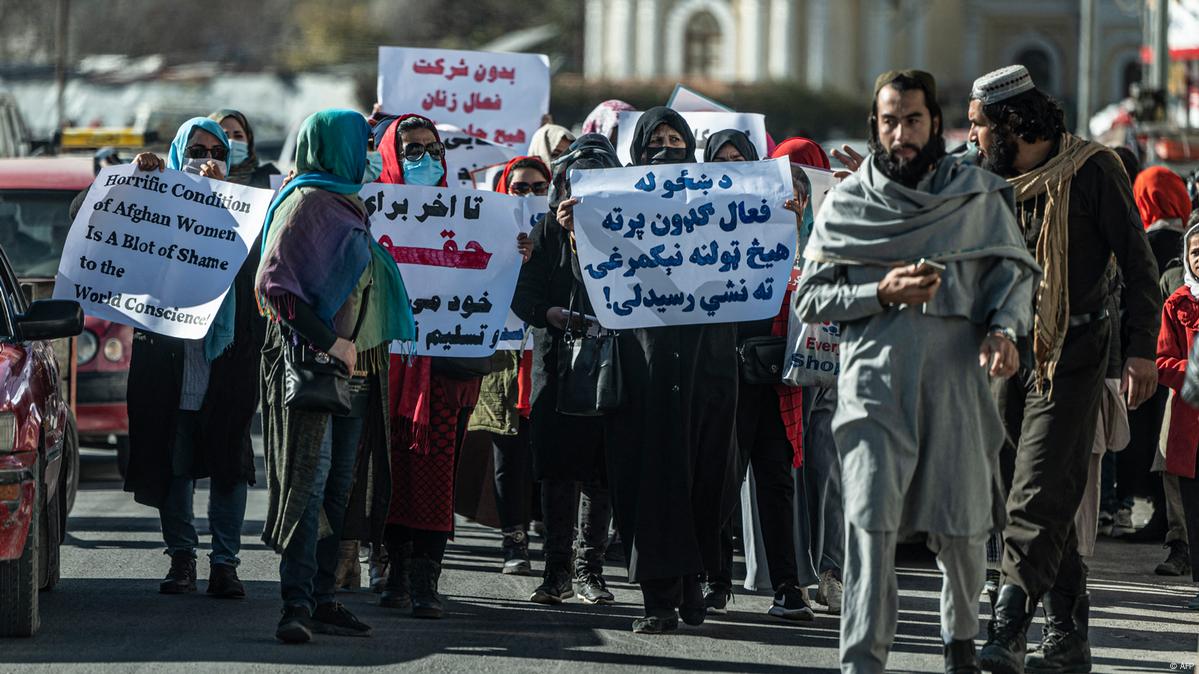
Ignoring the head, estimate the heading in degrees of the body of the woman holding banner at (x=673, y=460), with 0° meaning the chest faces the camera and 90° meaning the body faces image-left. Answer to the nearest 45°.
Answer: approximately 0°

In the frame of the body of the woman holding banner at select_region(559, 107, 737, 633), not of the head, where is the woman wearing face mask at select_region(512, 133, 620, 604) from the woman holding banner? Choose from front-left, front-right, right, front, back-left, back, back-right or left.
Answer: back-right

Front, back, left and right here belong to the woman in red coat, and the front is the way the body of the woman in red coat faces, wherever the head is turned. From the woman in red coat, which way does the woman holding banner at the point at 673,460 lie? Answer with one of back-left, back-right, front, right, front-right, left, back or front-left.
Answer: front-right

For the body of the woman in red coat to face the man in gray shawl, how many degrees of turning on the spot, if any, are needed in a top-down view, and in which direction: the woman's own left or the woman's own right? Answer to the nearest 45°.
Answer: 0° — they already face them

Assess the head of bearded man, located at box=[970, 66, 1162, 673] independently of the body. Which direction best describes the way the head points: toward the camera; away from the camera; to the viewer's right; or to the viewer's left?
to the viewer's left
